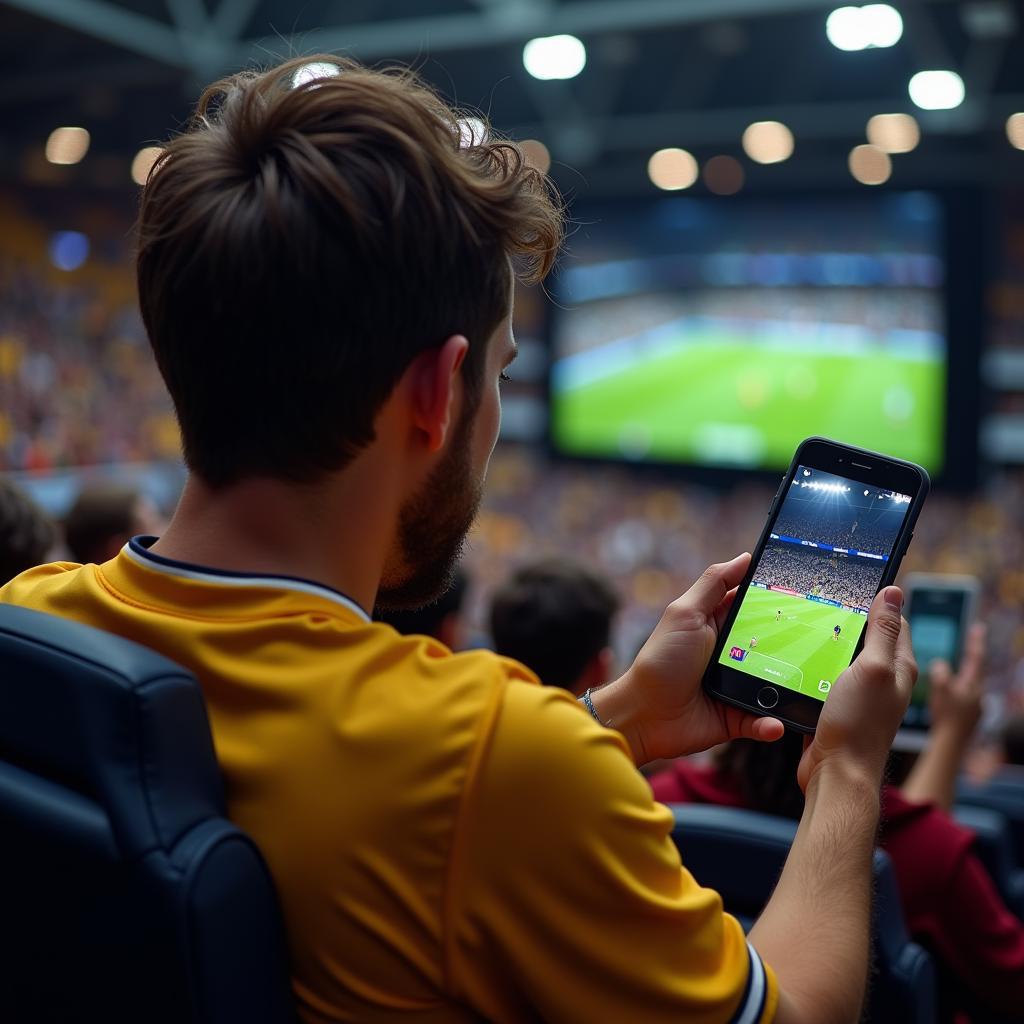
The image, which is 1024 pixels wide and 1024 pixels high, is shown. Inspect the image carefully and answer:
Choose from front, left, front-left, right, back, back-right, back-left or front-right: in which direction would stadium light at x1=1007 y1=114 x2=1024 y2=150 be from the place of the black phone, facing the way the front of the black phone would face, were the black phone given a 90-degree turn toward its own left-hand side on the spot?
left

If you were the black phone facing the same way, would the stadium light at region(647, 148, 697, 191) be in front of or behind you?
behind

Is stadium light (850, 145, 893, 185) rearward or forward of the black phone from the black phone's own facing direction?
rearward

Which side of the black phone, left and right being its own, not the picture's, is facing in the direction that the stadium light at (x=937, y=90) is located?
back

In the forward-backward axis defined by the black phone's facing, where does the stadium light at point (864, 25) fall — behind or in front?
behind

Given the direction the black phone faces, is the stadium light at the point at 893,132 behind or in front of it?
behind

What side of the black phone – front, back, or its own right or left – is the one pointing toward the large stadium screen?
back

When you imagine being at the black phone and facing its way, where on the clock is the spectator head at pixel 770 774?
The spectator head is roughly at 6 o'clock from the black phone.

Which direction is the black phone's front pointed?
toward the camera

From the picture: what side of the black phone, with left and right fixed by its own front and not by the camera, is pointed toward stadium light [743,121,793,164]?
back
